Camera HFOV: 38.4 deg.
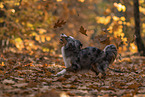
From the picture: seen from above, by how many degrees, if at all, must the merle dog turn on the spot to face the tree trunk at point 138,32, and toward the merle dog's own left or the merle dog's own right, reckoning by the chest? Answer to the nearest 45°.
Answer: approximately 135° to the merle dog's own right

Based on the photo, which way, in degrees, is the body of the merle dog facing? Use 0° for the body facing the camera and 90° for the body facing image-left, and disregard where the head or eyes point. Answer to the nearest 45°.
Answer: approximately 90°
